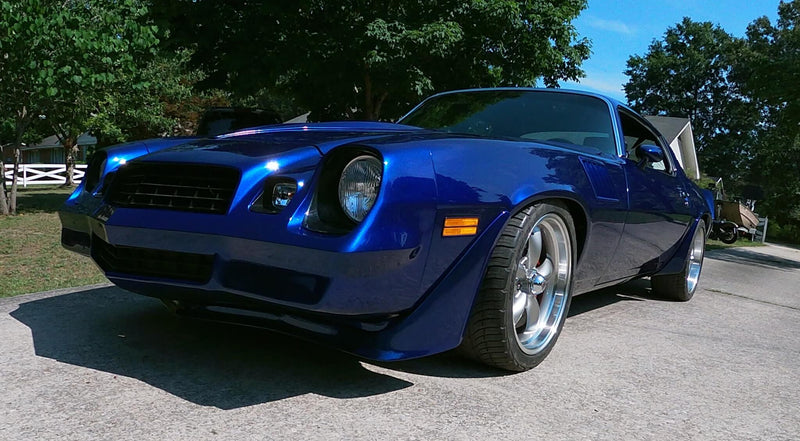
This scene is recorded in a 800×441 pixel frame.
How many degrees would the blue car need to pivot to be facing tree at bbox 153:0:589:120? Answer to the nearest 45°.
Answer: approximately 135° to its right

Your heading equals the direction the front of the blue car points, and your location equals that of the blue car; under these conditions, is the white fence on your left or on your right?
on your right

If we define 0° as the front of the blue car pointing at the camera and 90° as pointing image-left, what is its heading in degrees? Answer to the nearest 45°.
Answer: approximately 45°

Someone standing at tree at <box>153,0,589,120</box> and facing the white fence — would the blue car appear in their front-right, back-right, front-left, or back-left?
back-left

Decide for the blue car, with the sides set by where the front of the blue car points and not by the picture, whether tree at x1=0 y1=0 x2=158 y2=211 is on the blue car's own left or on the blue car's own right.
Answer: on the blue car's own right
